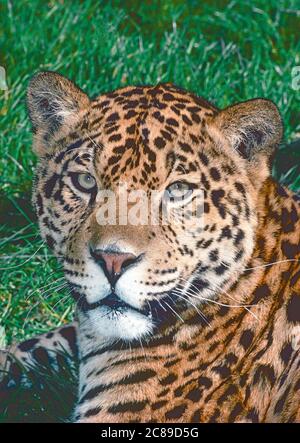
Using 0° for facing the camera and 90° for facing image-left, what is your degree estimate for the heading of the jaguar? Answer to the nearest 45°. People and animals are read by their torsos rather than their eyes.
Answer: approximately 45°
